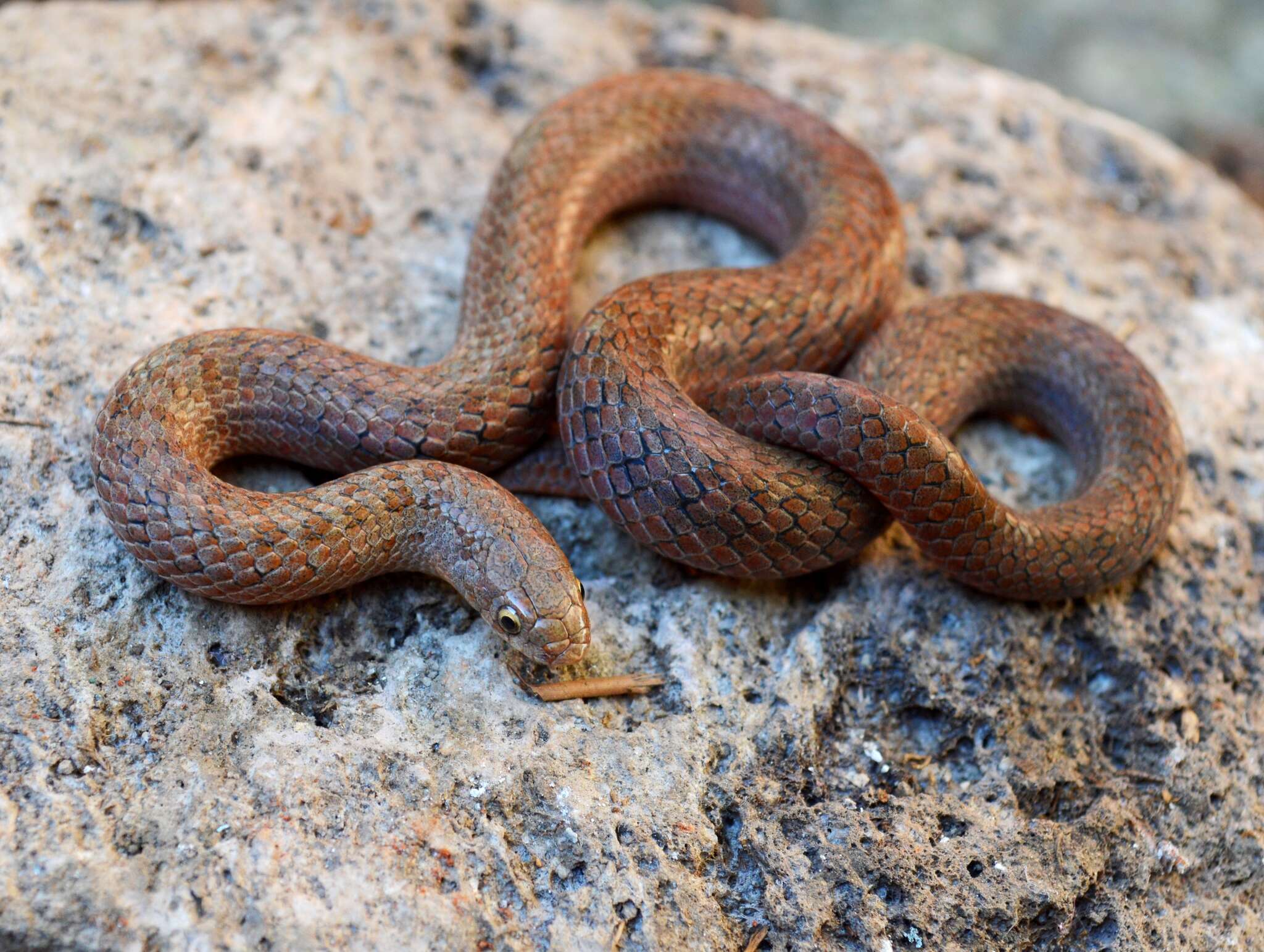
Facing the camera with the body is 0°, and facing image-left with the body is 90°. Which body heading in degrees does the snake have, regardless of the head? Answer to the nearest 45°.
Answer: approximately 315°

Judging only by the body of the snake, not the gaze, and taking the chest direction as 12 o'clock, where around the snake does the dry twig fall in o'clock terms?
The dry twig is roughly at 1 o'clock from the snake.
